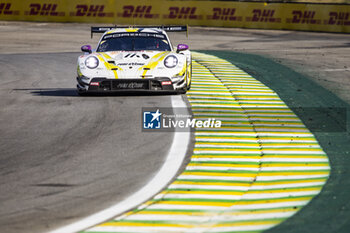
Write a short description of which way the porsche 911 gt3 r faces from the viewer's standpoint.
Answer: facing the viewer
